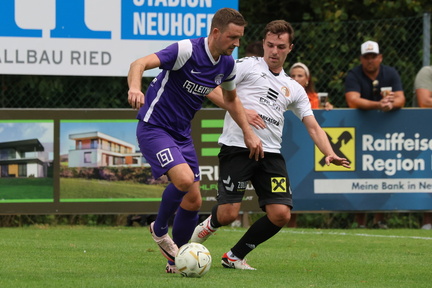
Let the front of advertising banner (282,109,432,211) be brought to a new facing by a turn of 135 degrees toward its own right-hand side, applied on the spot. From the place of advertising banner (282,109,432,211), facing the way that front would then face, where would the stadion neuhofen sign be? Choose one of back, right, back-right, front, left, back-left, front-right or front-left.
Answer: front-left

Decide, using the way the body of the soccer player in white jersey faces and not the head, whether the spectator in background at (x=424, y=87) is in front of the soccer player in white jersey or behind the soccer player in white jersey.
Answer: behind

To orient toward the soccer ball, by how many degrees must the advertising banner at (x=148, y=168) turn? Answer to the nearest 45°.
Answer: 0° — it already faces it

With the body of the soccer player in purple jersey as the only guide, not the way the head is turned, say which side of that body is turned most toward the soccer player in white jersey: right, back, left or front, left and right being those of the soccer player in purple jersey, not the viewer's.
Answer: left
